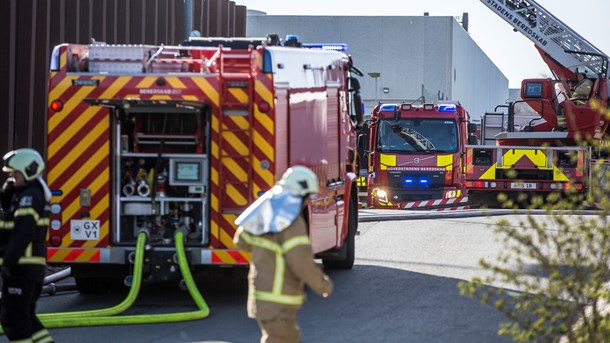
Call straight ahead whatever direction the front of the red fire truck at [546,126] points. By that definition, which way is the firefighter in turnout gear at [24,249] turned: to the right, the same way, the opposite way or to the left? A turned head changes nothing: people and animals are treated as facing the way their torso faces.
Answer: to the left

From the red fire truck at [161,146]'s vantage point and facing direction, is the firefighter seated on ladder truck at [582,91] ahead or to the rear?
ahead

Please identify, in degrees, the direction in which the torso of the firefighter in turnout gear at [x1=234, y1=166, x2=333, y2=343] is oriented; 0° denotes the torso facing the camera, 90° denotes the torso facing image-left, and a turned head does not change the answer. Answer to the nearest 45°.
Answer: approximately 225°

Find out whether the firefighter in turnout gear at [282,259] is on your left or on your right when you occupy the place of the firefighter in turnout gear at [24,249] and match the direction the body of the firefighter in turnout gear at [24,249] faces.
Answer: on your left

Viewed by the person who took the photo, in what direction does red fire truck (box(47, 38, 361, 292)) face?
facing away from the viewer

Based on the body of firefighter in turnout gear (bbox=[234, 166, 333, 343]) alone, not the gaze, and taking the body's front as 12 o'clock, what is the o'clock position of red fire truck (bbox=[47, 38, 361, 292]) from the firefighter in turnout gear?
The red fire truck is roughly at 10 o'clock from the firefighter in turnout gear.
